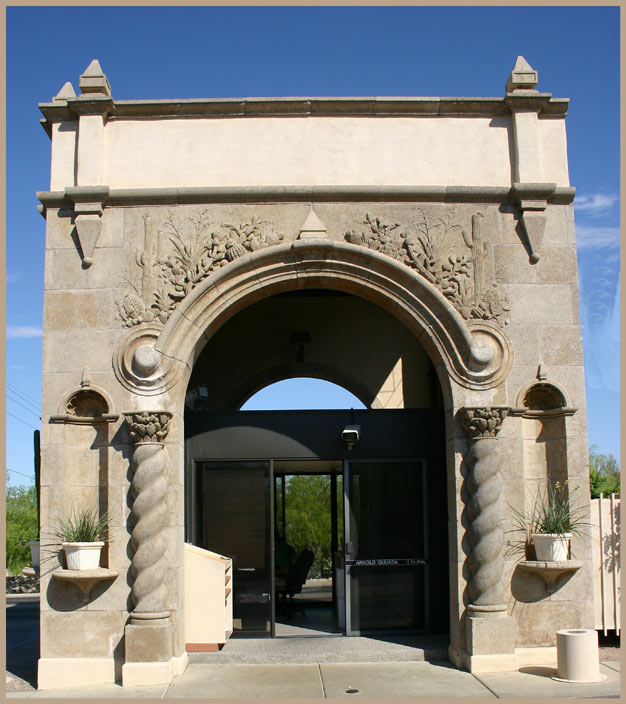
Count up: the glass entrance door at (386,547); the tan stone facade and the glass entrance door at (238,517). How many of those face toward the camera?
3

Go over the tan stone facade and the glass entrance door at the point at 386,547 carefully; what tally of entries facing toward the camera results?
2

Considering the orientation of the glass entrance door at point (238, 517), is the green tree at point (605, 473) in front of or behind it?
behind

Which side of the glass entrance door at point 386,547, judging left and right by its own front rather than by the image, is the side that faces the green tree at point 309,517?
back

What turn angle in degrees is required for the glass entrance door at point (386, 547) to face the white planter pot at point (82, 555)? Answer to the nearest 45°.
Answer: approximately 45° to its right

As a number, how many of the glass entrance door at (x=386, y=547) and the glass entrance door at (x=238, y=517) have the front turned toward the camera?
2

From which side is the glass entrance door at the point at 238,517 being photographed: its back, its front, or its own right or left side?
front

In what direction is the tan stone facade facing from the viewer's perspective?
toward the camera

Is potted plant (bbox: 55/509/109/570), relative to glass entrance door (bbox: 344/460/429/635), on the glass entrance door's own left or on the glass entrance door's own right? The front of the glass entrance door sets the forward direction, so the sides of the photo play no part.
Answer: on the glass entrance door's own right

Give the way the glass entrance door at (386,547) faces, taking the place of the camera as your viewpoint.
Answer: facing the viewer

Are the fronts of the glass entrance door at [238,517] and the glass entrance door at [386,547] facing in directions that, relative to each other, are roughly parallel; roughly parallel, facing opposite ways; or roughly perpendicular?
roughly parallel

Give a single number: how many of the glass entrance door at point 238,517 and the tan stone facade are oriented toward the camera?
2

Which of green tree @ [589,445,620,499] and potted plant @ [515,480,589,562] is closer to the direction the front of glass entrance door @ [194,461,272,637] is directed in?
the potted plant

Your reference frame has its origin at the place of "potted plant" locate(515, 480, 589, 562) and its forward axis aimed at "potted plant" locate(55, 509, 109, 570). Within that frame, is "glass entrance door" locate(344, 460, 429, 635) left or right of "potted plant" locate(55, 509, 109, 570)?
right
